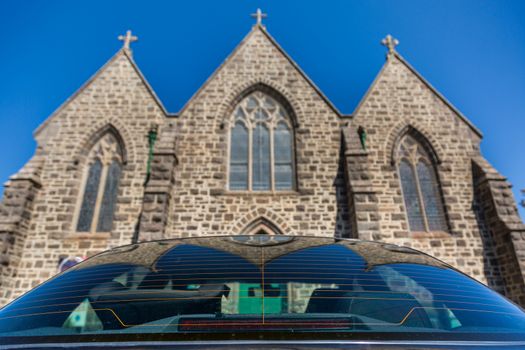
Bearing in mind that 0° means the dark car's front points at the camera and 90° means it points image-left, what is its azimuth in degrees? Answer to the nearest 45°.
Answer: approximately 180°
